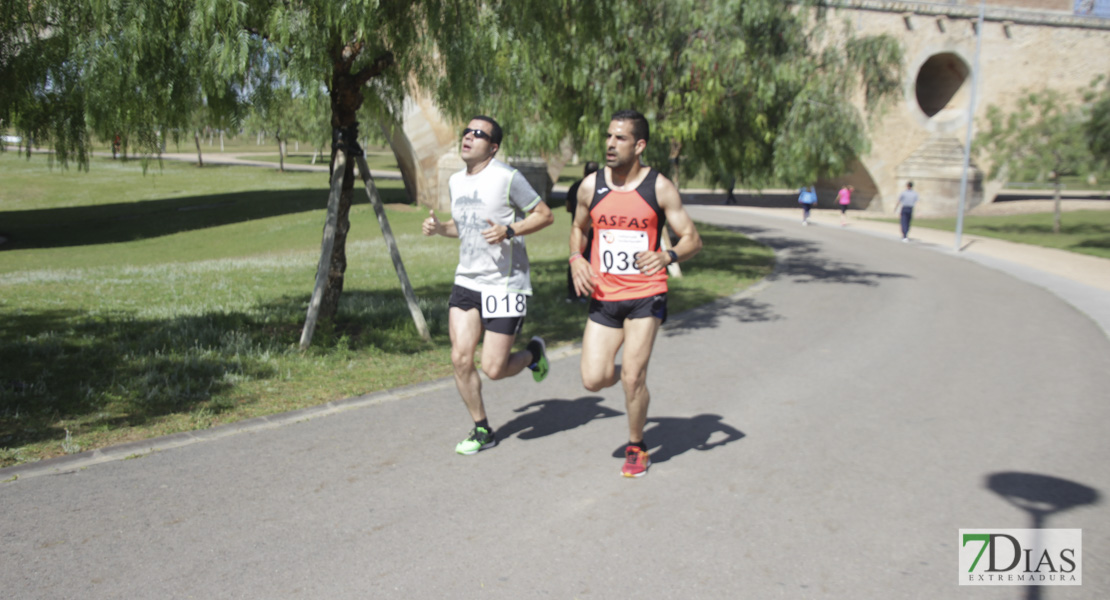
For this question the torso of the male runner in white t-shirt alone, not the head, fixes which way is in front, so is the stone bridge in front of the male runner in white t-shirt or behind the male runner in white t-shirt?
behind

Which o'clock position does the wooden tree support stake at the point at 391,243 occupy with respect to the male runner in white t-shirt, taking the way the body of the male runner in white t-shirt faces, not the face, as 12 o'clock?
The wooden tree support stake is roughly at 4 o'clock from the male runner in white t-shirt.

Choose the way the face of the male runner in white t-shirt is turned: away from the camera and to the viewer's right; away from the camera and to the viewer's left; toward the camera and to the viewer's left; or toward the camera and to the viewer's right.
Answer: toward the camera and to the viewer's left

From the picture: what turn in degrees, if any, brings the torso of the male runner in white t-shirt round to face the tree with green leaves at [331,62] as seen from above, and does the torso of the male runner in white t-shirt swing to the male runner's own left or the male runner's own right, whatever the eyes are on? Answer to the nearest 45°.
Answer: approximately 90° to the male runner's own right

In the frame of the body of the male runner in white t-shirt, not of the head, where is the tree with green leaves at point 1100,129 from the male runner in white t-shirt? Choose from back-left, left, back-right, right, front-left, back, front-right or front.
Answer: back

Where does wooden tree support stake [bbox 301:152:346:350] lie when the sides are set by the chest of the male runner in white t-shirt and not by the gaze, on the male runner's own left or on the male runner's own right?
on the male runner's own right

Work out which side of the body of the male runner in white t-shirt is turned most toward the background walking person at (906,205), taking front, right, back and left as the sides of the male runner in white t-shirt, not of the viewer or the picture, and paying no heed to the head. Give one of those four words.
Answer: back

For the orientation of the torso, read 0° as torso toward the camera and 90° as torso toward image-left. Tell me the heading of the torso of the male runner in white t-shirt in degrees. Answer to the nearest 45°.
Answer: approximately 45°

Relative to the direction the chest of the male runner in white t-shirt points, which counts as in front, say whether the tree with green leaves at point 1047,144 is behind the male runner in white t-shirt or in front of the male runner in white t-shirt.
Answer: behind

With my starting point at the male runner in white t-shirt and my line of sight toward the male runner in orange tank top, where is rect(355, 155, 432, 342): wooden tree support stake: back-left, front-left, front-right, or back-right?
back-left

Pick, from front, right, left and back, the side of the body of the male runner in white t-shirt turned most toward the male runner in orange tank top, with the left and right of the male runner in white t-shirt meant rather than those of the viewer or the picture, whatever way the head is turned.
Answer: left
